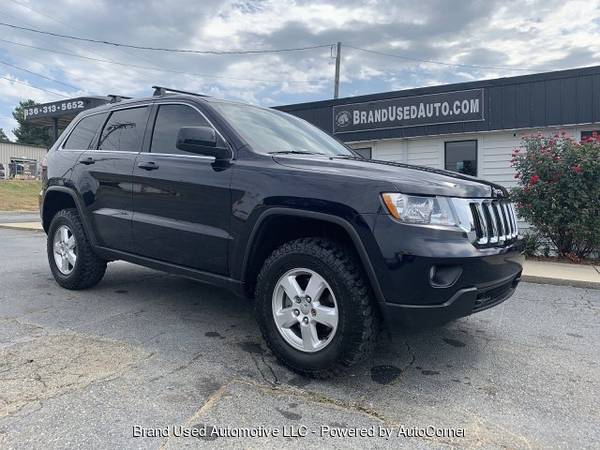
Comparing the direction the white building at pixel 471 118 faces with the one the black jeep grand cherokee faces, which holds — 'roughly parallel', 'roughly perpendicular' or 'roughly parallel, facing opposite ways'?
roughly perpendicular

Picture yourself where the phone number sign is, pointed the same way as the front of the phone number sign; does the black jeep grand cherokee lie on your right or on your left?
on your left

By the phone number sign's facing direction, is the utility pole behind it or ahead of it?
behind

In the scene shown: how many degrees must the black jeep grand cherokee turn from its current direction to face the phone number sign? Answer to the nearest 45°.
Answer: approximately 180°

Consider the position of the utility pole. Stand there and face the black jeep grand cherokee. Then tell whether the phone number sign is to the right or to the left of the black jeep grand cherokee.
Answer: right

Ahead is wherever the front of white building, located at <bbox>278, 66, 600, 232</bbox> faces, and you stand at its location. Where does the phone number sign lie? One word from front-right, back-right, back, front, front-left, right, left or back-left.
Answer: front-right

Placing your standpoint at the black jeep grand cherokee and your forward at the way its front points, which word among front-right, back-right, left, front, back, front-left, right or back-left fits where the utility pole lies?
back-left

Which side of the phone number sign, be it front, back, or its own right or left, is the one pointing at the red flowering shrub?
left

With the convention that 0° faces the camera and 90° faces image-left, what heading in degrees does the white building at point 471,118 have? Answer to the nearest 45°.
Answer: approximately 45°

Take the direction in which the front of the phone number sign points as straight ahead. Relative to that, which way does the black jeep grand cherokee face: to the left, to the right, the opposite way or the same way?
to the left

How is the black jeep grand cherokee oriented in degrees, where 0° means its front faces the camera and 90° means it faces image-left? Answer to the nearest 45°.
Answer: approximately 315°

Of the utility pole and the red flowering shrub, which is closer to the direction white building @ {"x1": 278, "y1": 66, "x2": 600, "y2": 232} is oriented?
the red flowering shrub
